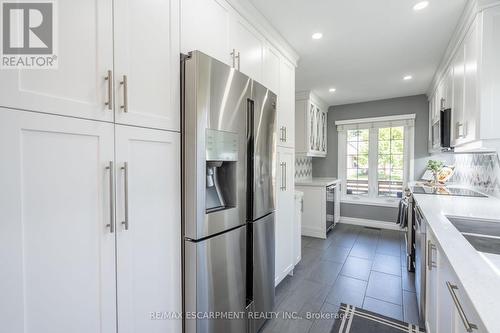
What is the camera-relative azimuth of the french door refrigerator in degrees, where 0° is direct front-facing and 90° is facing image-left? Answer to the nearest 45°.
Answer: approximately 315°

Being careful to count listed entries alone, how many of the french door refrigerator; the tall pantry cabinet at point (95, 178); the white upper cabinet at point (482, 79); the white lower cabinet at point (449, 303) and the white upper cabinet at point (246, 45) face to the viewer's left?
2

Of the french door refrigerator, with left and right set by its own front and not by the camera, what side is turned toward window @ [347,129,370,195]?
left

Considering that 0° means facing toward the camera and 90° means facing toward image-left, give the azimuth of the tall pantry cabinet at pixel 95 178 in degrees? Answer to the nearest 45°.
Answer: approximately 315°

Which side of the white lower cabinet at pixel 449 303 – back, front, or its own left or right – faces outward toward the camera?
left

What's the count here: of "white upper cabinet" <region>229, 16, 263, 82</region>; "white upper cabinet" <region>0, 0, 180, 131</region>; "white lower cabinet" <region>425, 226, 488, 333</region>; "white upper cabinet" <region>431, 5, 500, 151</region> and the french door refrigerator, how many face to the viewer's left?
2

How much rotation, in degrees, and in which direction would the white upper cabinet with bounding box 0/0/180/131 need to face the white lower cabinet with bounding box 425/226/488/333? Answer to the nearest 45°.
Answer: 0° — it already faces it

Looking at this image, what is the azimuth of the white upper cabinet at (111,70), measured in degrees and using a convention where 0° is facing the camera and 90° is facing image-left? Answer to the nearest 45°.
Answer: approximately 315°

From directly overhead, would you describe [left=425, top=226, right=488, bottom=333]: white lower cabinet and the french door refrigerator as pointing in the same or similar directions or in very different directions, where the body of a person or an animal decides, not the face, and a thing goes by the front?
very different directions

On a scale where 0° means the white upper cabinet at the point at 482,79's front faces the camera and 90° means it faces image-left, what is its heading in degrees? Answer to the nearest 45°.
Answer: approximately 90°

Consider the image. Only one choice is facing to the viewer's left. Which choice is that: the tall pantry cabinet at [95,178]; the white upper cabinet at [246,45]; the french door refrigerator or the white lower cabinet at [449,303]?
the white lower cabinet
